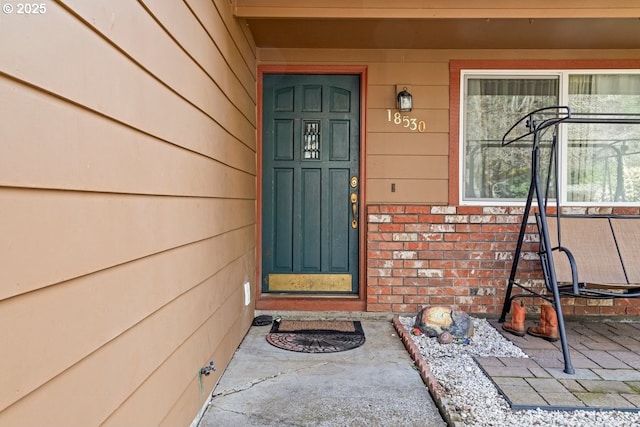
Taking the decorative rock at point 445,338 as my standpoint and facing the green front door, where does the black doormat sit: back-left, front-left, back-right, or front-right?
front-left

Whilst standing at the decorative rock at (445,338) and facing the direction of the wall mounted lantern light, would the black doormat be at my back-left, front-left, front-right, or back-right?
front-left

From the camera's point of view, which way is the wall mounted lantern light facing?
toward the camera

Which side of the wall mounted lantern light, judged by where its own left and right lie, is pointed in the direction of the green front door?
right

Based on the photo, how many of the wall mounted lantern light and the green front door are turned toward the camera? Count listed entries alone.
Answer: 2

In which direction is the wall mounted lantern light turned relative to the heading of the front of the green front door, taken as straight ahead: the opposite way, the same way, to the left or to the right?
the same way

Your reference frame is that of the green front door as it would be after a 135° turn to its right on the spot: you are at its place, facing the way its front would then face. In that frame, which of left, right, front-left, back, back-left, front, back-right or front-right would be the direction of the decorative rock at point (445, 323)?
back

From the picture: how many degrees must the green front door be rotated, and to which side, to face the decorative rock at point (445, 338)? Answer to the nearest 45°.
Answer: approximately 45° to its left
